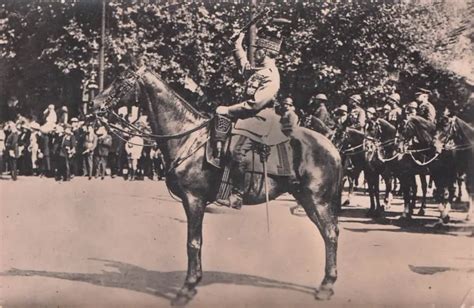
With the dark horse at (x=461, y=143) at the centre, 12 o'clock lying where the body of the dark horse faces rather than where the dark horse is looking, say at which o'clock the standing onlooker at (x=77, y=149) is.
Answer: The standing onlooker is roughly at 2 o'clock from the dark horse.

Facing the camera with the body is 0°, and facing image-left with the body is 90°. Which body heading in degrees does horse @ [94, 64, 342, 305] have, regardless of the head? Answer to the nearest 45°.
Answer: approximately 90°

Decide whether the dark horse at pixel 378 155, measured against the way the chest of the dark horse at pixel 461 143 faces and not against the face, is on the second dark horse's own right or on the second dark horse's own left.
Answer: on the second dark horse's own right

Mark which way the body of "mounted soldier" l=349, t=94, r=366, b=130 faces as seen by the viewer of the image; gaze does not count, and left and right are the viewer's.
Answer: facing the viewer and to the left of the viewer

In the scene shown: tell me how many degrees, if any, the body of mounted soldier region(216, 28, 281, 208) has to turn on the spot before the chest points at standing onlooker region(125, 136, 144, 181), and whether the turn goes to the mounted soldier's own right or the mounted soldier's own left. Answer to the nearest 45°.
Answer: approximately 90° to the mounted soldier's own right

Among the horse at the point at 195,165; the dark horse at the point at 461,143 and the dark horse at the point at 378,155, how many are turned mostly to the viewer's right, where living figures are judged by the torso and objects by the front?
0

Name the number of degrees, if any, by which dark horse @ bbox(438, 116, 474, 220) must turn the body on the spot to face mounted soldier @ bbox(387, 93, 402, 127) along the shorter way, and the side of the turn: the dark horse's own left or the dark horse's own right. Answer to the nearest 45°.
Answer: approximately 90° to the dark horse's own right
